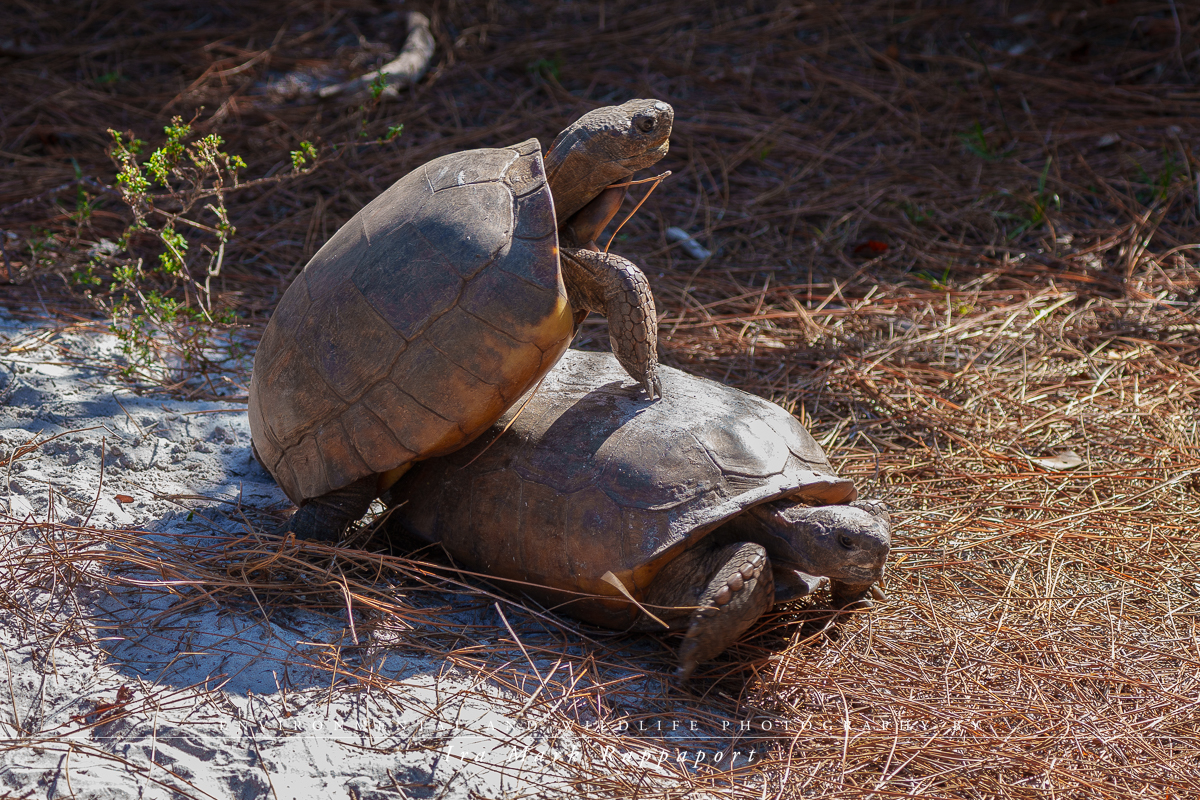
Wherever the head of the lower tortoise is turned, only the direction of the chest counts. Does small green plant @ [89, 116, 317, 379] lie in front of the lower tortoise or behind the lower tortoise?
behind

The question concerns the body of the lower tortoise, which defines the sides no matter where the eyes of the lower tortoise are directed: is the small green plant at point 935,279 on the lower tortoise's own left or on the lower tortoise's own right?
on the lower tortoise's own left

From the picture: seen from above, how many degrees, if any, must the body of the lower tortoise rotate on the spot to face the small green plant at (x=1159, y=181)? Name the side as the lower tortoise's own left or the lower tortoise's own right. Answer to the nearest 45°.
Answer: approximately 90° to the lower tortoise's own left

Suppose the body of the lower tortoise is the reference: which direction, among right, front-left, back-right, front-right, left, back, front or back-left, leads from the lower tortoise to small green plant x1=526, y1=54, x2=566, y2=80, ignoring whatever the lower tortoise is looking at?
back-left

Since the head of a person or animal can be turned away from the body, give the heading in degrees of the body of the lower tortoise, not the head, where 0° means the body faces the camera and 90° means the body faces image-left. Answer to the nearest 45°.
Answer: approximately 315°

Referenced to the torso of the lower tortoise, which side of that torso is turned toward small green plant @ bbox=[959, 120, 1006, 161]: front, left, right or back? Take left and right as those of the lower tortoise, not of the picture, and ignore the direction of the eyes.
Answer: left
